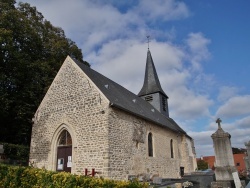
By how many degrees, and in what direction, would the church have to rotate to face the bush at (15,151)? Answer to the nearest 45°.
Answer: approximately 45° to its right

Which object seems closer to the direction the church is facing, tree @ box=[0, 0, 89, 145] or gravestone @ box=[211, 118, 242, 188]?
the tree

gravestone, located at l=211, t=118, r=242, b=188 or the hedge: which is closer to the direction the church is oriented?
the hedge

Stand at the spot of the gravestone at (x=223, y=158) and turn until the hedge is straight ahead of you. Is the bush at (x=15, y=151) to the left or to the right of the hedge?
right

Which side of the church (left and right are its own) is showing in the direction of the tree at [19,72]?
right

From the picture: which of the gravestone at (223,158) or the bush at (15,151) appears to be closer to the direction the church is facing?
the bush

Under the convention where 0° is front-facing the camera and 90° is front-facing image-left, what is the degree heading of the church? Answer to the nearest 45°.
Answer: approximately 45°

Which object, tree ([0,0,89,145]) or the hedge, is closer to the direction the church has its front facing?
the hedge
